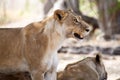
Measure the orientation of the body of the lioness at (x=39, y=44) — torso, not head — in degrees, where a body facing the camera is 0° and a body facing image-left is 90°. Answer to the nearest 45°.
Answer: approximately 270°

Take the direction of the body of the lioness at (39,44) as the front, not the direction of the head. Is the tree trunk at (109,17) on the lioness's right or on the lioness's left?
on the lioness's left
